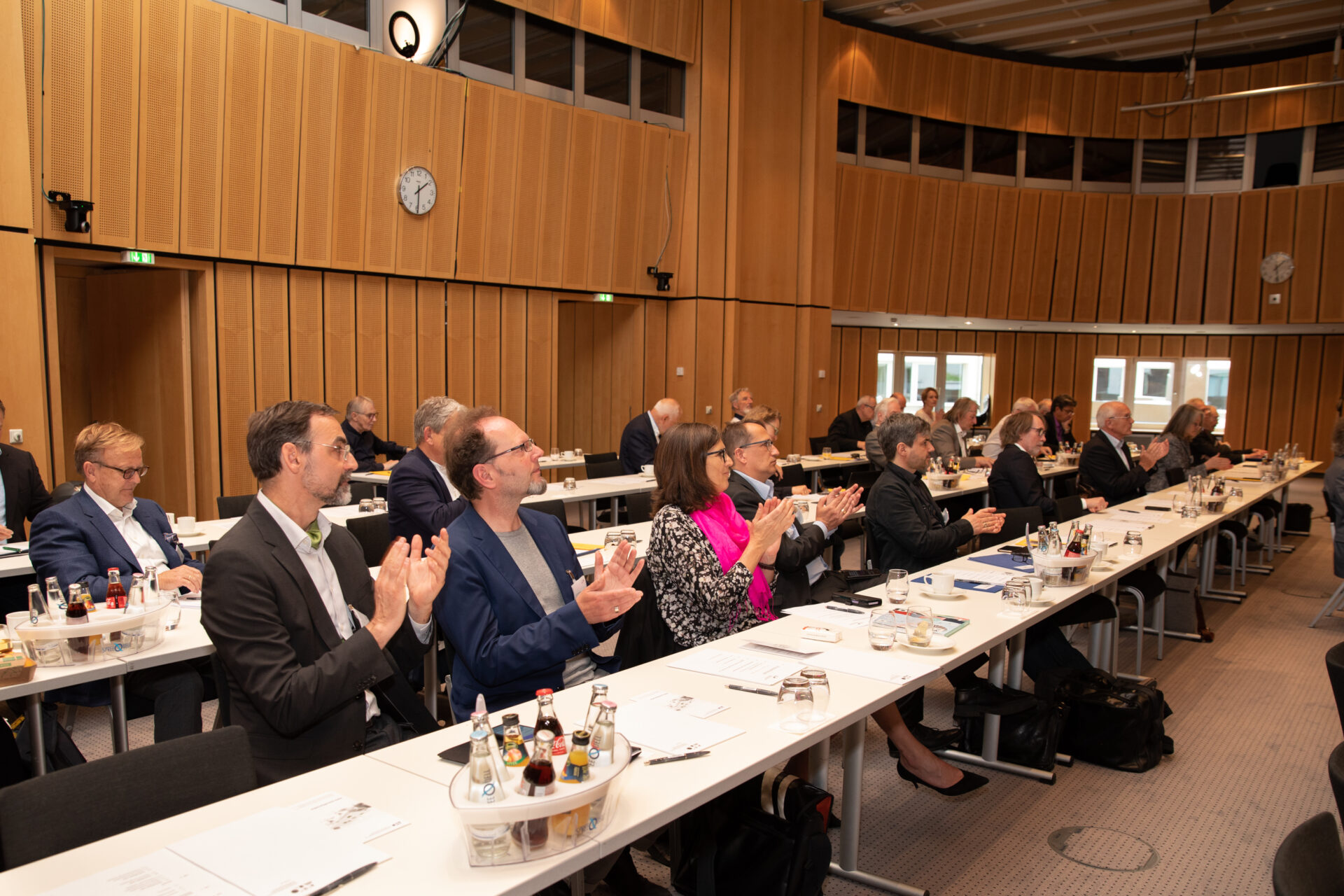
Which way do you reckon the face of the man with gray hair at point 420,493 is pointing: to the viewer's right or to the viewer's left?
to the viewer's right

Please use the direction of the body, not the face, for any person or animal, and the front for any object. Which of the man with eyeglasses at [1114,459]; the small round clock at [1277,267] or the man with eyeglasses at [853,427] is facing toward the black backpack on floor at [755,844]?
the small round clock

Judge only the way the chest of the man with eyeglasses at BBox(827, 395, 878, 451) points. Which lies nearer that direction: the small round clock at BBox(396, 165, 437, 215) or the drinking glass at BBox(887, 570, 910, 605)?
the drinking glass

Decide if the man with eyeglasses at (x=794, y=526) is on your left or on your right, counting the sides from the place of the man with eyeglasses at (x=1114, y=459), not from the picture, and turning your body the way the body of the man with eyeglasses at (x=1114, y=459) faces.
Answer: on your right

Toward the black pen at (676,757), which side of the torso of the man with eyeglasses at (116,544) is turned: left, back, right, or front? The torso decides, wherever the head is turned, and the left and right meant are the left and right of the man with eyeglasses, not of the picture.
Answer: front

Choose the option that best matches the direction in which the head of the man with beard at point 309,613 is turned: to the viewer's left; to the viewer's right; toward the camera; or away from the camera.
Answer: to the viewer's right

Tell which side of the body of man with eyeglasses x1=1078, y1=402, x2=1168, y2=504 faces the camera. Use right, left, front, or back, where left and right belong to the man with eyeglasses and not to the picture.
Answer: right

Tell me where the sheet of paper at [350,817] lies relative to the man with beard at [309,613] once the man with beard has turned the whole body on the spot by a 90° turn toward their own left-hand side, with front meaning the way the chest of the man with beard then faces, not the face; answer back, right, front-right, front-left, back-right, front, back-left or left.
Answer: back-right

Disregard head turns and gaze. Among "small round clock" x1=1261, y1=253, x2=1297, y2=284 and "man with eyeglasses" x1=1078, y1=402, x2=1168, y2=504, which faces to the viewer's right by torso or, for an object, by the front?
the man with eyeglasses

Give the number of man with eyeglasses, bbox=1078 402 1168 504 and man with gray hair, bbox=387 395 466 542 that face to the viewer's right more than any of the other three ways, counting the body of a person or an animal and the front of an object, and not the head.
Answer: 2

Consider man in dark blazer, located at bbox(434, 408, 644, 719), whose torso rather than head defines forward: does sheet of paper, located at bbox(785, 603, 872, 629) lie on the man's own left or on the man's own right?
on the man's own left

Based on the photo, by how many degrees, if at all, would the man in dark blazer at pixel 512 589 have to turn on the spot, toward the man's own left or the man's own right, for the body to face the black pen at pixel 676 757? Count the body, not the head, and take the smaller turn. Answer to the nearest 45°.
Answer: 0° — they already face it

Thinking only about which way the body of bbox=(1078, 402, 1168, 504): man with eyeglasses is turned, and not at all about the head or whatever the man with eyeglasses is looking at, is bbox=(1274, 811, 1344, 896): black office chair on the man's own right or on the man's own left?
on the man's own right

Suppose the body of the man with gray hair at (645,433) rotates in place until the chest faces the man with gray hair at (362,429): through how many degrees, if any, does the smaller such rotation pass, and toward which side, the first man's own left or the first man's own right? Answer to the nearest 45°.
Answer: approximately 180°

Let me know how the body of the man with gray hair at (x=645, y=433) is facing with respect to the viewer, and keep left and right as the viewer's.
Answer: facing to the right of the viewer

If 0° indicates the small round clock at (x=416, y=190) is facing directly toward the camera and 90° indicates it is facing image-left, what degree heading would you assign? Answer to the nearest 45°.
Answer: approximately 315°
